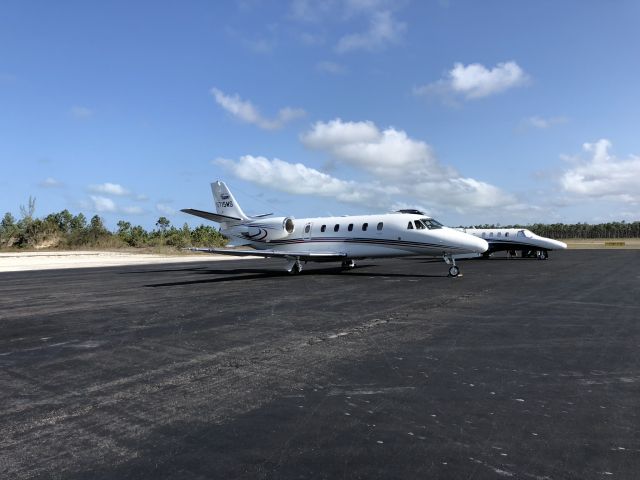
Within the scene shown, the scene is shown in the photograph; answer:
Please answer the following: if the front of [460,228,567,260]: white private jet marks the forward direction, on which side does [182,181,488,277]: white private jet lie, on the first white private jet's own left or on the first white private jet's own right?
on the first white private jet's own right

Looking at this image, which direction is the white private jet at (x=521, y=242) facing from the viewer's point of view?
to the viewer's right
